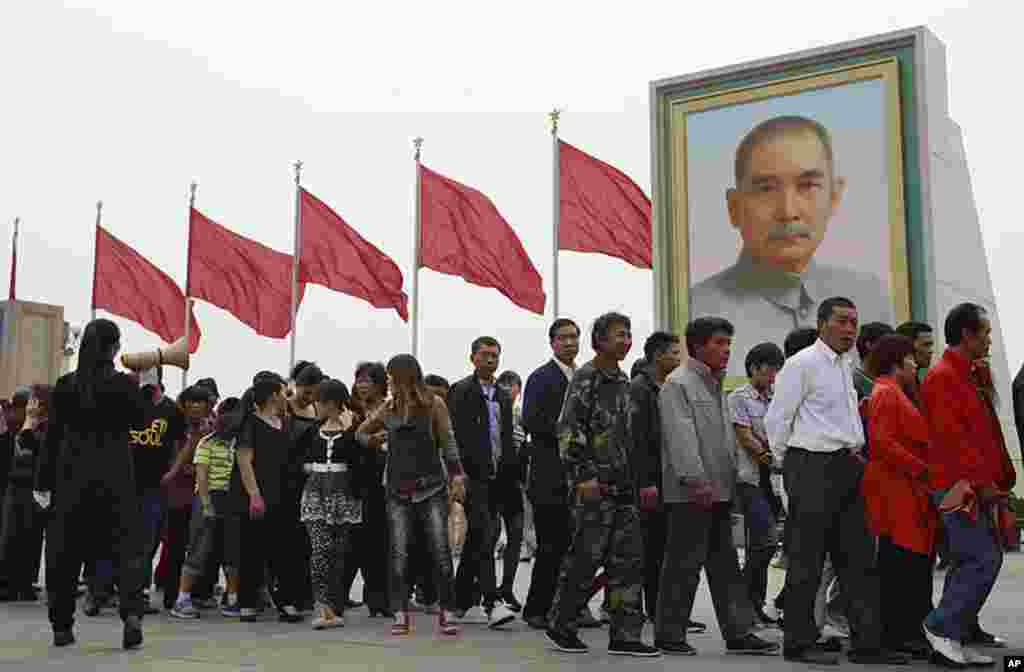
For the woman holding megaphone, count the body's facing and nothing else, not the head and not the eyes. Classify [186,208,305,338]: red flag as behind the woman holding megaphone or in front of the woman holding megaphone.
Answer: in front

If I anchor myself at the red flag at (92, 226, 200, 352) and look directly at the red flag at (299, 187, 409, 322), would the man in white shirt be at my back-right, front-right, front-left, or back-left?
front-right

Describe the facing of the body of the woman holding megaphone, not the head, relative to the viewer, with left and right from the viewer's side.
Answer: facing away from the viewer

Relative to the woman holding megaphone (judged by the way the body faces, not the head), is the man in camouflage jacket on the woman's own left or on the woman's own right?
on the woman's own right

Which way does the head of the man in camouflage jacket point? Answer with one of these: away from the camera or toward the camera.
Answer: toward the camera

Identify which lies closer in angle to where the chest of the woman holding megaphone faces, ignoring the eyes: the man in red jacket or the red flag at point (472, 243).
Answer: the red flag

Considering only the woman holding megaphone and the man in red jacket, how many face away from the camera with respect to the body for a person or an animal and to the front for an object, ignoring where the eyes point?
1
